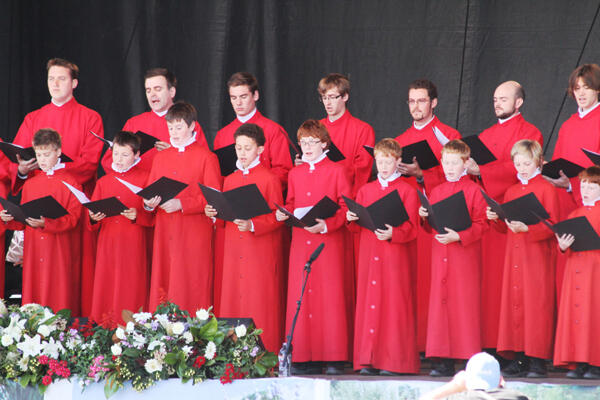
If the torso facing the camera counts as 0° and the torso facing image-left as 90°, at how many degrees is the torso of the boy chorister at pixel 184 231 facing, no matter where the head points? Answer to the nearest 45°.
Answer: approximately 45°

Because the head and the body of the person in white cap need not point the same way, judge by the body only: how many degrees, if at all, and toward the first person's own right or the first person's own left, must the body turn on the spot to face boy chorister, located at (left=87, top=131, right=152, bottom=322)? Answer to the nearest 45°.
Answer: approximately 45° to the first person's own left

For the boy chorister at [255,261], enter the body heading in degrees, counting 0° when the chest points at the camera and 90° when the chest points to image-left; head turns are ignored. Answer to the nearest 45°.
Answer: approximately 45°

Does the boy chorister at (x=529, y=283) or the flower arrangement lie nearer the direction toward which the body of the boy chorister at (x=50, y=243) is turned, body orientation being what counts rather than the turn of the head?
the flower arrangement

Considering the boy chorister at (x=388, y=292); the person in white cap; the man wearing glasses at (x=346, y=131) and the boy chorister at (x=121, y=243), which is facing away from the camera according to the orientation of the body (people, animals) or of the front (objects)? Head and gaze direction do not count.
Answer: the person in white cap

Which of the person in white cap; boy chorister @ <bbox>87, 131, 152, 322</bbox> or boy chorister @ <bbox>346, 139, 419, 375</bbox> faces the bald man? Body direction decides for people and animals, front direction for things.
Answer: the person in white cap

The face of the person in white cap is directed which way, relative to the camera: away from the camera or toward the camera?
away from the camera

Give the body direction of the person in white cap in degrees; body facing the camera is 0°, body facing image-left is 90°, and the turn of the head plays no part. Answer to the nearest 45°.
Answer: approximately 180°

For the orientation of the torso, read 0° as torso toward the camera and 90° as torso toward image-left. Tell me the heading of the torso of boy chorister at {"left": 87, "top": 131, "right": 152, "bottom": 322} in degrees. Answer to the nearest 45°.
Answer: approximately 45°

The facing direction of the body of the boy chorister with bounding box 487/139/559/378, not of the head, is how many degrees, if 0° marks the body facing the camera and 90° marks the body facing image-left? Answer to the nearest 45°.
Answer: approximately 45°
